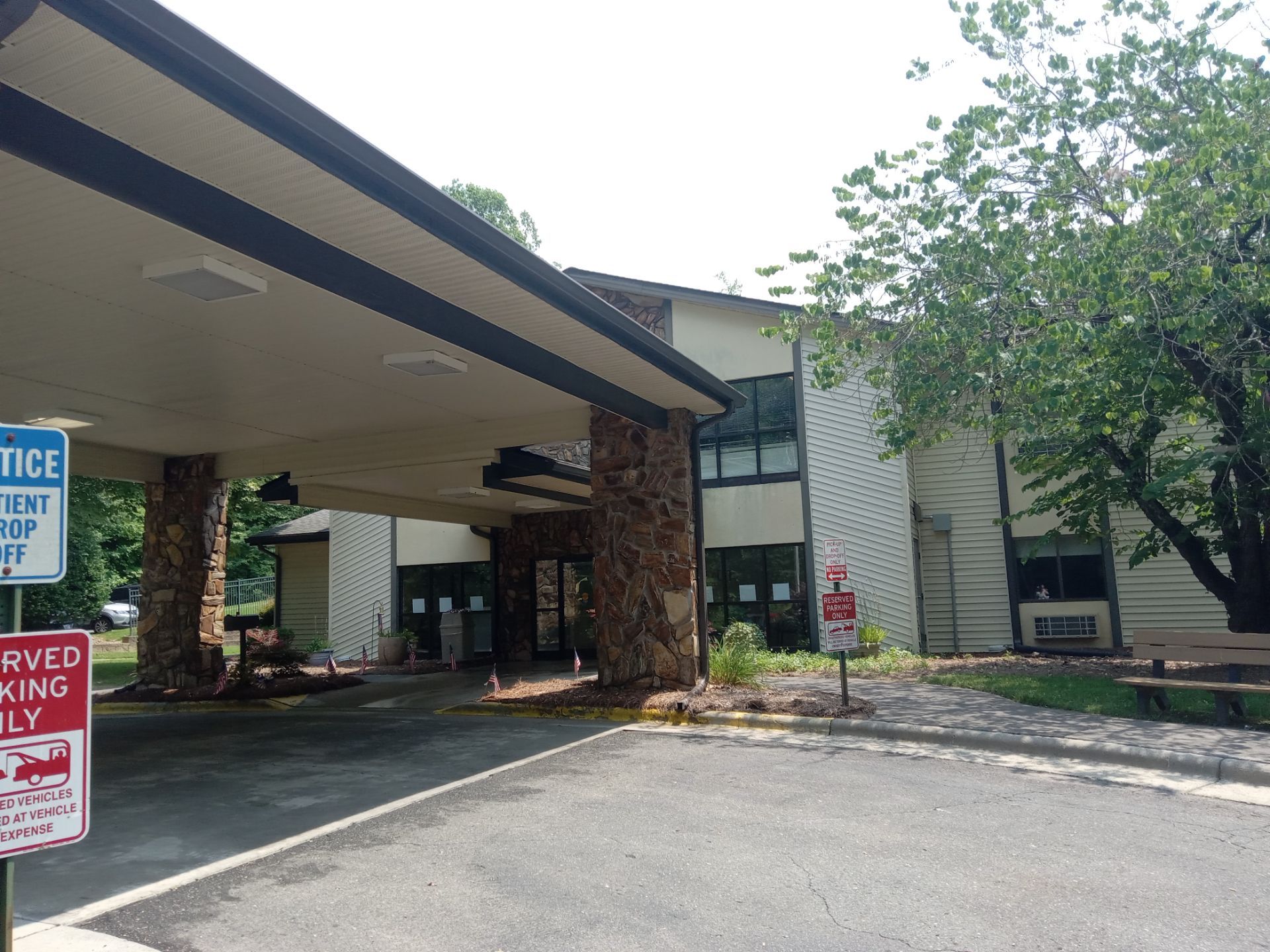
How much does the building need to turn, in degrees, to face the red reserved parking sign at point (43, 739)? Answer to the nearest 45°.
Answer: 0° — it already faces it

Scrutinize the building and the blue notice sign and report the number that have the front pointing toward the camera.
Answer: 2

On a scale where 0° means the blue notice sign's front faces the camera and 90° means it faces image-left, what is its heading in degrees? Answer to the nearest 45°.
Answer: approximately 0°

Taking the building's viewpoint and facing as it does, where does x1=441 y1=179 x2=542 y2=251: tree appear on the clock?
The tree is roughly at 5 o'clock from the building.

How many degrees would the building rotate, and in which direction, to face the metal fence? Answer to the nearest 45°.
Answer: approximately 135° to its right

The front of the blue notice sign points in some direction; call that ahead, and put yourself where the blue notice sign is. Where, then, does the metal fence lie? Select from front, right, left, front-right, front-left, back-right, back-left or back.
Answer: back

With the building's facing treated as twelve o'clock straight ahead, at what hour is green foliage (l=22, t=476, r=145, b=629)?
The green foliage is roughly at 4 o'clock from the building.

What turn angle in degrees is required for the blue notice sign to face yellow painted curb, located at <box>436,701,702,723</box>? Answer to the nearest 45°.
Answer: approximately 135° to its left

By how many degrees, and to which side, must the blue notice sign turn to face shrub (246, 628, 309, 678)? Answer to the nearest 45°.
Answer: approximately 180°

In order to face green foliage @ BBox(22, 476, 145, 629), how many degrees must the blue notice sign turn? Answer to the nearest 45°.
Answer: approximately 180°

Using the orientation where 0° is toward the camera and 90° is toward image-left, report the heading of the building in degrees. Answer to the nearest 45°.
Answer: approximately 0°

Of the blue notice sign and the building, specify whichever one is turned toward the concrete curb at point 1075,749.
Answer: the building
